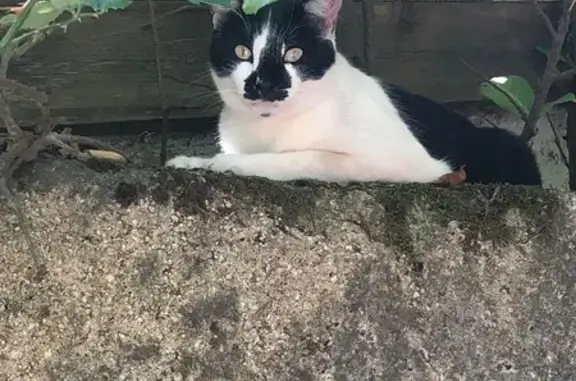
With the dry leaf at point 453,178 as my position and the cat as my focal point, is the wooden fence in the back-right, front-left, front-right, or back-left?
front-right

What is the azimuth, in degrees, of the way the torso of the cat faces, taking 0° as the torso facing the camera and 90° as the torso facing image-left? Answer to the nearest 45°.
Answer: approximately 90°
